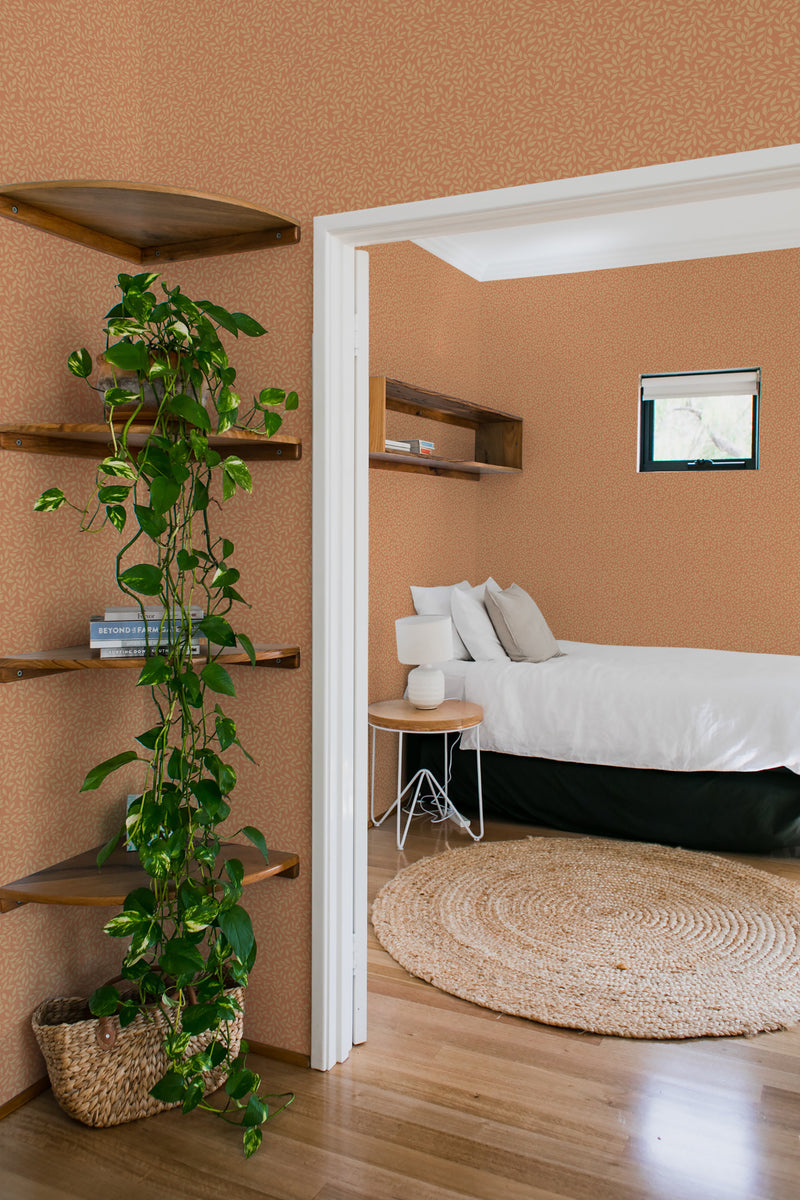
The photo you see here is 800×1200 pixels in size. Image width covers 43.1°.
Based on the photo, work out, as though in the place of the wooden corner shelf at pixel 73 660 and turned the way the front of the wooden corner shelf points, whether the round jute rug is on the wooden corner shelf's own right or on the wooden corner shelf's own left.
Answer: on the wooden corner shelf's own left

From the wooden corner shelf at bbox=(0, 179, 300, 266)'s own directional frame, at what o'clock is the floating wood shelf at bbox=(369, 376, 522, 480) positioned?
The floating wood shelf is roughly at 7 o'clock from the wooden corner shelf.

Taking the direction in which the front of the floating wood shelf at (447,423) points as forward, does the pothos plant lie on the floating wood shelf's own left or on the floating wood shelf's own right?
on the floating wood shelf's own right

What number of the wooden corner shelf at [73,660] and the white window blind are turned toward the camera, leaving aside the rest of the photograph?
2

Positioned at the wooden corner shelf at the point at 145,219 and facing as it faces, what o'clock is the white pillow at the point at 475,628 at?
The white pillow is roughly at 7 o'clock from the wooden corner shelf.

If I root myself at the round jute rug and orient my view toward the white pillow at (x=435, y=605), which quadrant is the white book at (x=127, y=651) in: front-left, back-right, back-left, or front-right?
back-left

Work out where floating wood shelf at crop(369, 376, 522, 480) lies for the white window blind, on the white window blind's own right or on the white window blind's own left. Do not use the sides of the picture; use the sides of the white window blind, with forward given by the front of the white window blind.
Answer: on the white window blind's own right

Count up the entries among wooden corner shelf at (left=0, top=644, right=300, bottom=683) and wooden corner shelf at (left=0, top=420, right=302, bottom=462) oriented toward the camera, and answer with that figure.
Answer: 2

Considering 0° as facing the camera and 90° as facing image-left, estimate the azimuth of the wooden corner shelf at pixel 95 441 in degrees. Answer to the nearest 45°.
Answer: approximately 0°

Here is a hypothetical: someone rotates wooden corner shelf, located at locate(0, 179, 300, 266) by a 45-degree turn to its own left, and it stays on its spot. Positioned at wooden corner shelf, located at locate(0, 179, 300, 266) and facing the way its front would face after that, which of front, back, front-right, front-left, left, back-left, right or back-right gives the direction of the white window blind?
left
